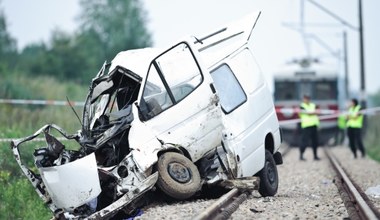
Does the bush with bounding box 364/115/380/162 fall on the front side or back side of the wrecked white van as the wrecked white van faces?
on the back side

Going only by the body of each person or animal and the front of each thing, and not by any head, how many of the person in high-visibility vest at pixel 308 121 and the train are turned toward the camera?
2

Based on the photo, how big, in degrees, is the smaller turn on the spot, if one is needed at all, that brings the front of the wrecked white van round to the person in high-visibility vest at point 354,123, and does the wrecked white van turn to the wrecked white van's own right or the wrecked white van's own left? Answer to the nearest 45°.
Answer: approximately 180°

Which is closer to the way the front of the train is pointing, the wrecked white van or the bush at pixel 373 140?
the wrecked white van

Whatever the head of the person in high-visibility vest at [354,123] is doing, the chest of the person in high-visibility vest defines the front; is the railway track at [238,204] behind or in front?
in front

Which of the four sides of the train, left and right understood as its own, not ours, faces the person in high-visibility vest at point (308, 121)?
front

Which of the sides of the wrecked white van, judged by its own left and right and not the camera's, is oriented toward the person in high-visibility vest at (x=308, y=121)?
back

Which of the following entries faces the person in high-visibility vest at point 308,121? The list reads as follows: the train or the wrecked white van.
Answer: the train

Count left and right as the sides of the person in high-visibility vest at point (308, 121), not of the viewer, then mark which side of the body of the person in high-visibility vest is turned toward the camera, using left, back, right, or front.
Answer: front

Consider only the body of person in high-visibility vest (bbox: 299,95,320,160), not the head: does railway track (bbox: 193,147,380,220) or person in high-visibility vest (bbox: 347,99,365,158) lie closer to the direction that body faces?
the railway track

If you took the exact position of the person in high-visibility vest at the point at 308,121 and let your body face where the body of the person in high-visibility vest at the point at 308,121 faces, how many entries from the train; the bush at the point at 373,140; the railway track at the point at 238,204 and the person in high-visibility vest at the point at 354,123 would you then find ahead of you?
1

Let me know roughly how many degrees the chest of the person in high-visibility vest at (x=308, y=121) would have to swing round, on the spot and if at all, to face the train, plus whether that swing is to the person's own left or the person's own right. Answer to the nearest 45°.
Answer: approximately 180°

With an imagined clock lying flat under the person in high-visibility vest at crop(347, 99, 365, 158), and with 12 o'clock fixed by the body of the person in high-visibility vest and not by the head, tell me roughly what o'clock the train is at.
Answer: The train is roughly at 4 o'clock from the person in high-visibility vest.

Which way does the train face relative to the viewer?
toward the camera

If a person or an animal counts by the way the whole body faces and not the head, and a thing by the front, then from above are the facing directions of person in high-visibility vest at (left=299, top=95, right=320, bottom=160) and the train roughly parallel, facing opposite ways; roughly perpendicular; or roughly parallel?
roughly parallel

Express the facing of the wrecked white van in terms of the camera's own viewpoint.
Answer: facing the viewer and to the left of the viewer
